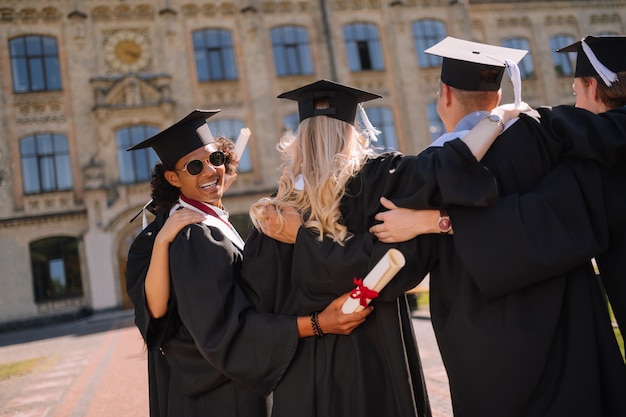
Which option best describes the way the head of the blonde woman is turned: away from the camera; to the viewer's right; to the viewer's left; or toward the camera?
away from the camera

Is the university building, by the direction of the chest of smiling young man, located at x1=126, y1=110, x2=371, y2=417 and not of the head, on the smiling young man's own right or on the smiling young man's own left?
on the smiling young man's own left

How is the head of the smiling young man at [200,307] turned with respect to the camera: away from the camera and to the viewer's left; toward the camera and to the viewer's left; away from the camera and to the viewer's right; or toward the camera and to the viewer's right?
toward the camera and to the viewer's right

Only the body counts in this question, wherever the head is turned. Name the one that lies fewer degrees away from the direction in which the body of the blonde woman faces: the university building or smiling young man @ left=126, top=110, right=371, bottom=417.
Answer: the university building

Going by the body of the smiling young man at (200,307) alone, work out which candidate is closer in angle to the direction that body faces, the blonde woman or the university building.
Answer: the blonde woman

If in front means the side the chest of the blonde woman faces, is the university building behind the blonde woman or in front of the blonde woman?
in front

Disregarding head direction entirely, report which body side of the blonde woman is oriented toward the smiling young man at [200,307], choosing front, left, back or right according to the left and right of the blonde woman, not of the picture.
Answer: left

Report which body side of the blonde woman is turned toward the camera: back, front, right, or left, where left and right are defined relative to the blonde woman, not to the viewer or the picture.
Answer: back
